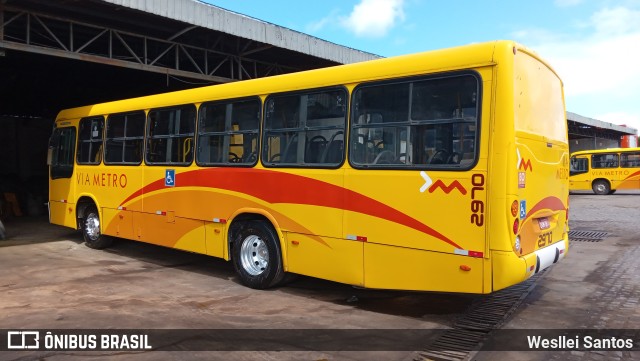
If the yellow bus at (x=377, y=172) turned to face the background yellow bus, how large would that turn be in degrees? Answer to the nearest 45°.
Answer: approximately 90° to its right

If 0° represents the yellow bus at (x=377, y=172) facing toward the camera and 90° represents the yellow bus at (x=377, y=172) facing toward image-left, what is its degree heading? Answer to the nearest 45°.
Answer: approximately 135°

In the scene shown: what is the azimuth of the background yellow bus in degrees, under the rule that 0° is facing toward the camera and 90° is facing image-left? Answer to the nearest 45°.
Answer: approximately 90°
